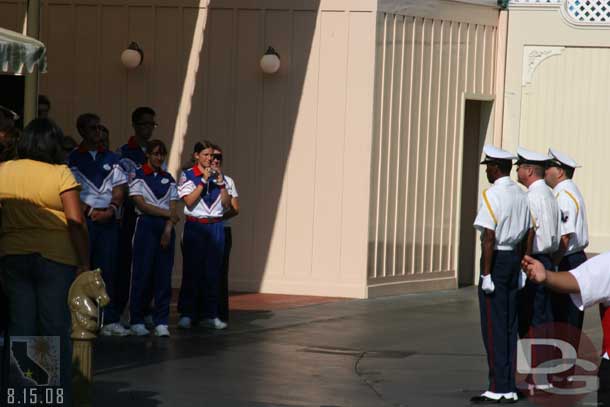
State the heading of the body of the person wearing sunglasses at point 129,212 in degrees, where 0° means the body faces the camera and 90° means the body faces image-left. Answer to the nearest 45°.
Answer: approximately 315°

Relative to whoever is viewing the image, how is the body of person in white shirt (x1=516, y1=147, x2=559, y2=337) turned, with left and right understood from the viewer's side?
facing away from the viewer and to the left of the viewer

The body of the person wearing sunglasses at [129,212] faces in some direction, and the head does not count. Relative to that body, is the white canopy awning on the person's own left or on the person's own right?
on the person's own right

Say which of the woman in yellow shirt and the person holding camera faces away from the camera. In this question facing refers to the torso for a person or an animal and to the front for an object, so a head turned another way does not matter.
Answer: the woman in yellow shirt

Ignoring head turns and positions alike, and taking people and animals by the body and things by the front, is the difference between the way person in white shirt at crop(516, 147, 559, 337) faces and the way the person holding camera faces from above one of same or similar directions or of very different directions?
very different directions

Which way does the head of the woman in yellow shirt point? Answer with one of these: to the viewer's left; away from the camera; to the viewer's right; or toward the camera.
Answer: away from the camera

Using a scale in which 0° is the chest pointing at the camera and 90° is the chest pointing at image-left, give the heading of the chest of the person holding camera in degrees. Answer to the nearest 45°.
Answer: approximately 315°

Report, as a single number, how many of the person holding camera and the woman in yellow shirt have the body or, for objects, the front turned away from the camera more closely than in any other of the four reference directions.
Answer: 1

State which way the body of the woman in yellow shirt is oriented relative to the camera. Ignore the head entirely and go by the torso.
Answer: away from the camera
